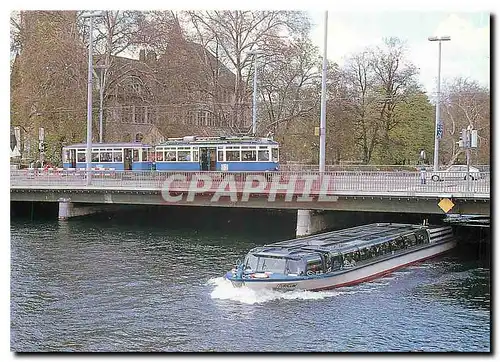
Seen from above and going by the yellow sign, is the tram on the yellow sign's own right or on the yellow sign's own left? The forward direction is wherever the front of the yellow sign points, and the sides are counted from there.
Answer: on the yellow sign's own right

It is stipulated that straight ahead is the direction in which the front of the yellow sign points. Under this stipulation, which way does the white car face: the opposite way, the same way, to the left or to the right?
to the right

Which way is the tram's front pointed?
to the viewer's right

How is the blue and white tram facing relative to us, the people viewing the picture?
facing to the right of the viewer

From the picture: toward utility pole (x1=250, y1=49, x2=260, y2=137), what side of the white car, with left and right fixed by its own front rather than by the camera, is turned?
front

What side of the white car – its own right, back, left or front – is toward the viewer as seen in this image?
left

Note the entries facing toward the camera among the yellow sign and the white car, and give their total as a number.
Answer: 1

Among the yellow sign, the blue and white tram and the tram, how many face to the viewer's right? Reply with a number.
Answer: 2
